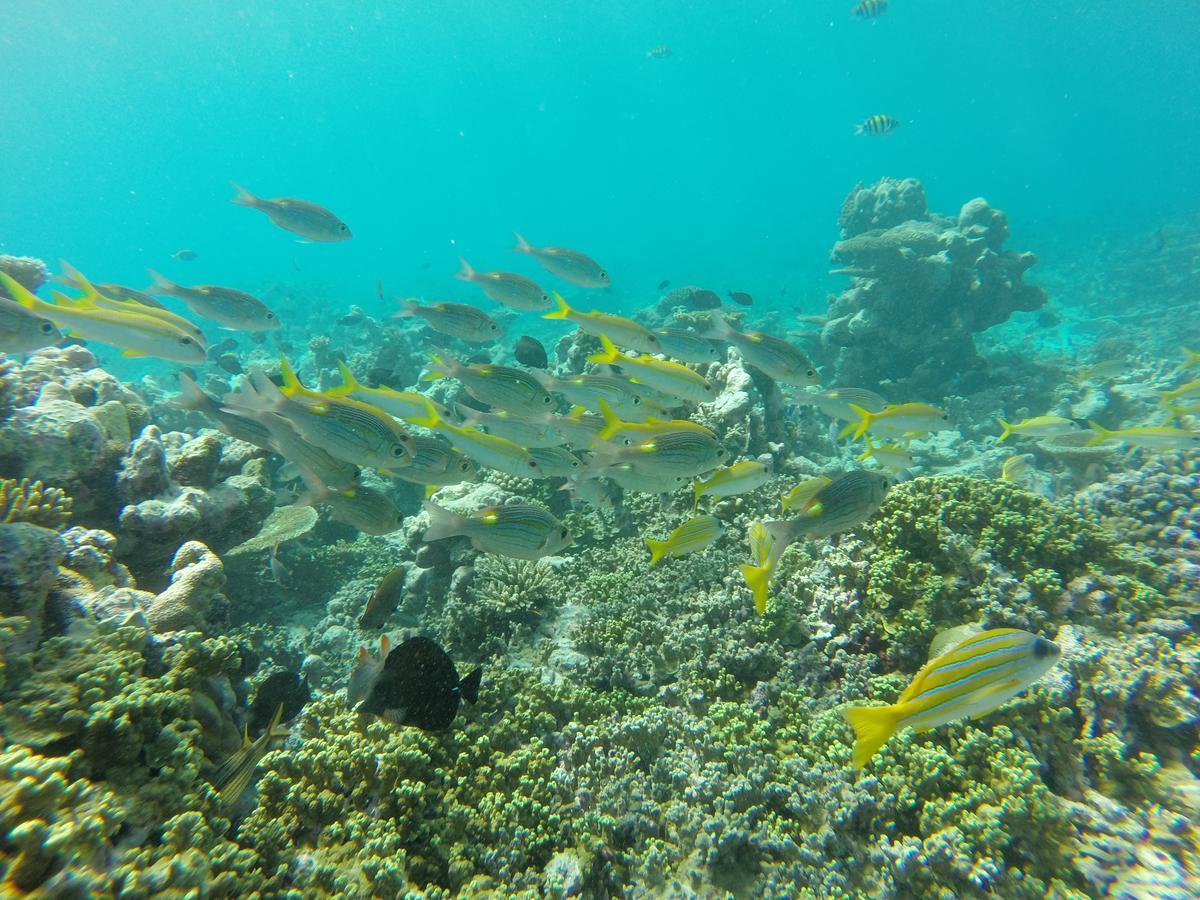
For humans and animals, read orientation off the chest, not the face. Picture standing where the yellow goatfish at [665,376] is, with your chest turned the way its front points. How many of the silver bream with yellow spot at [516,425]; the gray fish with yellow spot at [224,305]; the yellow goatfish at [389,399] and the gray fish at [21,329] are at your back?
4

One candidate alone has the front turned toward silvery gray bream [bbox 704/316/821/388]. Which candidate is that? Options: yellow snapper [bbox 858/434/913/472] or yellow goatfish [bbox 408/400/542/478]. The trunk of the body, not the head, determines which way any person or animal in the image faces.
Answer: yellow goatfish [bbox 408/400/542/478]

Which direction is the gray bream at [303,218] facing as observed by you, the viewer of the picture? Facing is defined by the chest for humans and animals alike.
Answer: facing to the right of the viewer

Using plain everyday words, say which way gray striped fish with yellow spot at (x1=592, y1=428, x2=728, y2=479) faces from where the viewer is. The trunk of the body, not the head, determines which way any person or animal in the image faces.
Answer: facing to the right of the viewer

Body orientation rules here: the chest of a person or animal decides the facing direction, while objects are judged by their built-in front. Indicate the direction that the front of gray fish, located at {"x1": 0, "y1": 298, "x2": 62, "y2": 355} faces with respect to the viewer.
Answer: facing to the right of the viewer

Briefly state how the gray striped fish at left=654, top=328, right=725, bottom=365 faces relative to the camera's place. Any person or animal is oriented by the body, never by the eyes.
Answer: facing to the right of the viewer

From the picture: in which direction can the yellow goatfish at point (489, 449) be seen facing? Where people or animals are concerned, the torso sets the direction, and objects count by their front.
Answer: to the viewer's right

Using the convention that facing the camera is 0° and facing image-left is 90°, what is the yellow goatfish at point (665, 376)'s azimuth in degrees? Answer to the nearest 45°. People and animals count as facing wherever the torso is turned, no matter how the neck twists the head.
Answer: approximately 270°

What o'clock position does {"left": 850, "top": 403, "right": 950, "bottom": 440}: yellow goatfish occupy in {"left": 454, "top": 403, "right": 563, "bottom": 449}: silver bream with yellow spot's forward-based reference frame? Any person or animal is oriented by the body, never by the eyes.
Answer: {"left": 850, "top": 403, "right": 950, "bottom": 440}: yellow goatfish is roughly at 12 o'clock from {"left": 454, "top": 403, "right": 563, "bottom": 449}: silver bream with yellow spot.

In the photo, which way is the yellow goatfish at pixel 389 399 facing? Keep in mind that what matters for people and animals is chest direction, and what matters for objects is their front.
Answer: to the viewer's right

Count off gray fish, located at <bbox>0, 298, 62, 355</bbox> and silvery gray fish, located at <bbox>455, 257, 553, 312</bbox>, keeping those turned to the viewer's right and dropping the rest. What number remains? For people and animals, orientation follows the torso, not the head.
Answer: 2

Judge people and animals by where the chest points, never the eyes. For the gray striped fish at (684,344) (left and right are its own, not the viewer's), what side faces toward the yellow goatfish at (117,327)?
back

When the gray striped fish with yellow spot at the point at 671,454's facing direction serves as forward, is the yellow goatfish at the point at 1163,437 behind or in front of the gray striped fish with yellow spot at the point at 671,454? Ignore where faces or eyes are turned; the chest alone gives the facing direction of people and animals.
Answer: in front
